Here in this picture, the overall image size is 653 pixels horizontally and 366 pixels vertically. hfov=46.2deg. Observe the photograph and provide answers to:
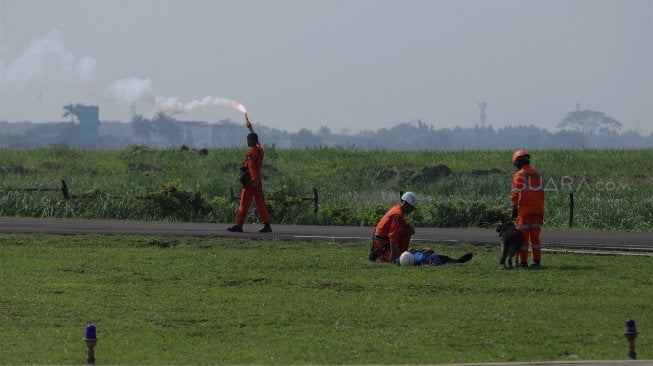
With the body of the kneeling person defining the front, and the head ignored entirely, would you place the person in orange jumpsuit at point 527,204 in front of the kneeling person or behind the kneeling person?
in front

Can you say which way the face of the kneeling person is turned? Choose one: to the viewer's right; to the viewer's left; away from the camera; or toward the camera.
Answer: to the viewer's right

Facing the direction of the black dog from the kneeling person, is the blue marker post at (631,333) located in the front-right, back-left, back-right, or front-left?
front-right

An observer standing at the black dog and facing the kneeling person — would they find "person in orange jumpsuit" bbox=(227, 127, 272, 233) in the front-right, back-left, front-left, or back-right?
front-right

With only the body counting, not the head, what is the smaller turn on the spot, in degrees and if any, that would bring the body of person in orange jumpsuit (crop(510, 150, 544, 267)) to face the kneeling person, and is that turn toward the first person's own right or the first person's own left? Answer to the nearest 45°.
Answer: approximately 45° to the first person's own left

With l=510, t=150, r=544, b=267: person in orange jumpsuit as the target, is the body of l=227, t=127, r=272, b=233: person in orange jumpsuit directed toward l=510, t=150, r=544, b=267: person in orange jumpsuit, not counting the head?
no

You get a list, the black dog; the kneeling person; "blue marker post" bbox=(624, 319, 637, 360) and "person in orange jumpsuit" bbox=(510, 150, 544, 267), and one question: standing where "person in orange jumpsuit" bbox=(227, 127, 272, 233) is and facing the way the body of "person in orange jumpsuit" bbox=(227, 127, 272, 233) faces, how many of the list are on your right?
0
